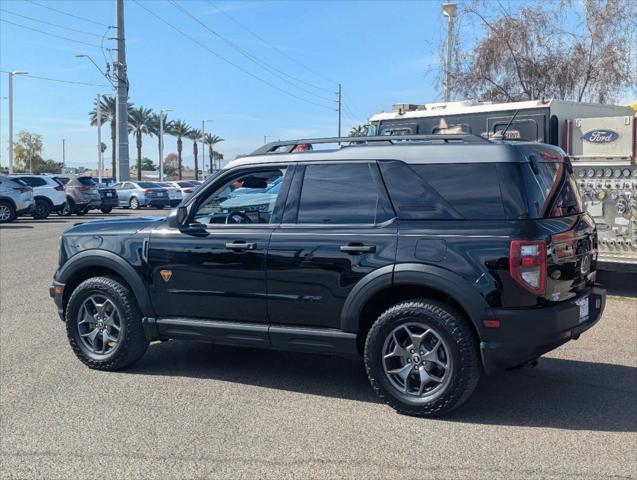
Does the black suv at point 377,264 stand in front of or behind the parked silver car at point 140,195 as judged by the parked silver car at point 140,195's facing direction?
behind

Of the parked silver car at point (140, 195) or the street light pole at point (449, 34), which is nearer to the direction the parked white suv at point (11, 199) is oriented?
the parked silver car

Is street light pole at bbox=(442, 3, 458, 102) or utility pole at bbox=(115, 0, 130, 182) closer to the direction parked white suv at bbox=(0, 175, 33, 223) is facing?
the utility pole

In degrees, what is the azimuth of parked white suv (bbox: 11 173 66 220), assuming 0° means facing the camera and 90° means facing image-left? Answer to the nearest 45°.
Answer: approximately 135°

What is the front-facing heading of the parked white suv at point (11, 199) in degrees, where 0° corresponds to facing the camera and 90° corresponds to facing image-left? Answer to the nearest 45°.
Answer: approximately 135°

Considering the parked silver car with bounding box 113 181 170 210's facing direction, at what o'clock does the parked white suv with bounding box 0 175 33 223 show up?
The parked white suv is roughly at 8 o'clock from the parked silver car.
